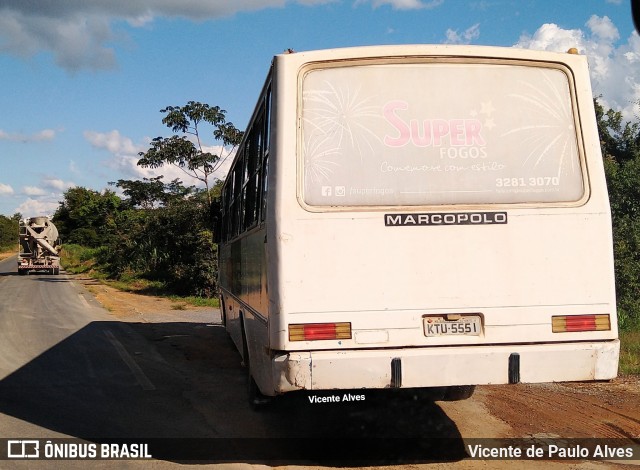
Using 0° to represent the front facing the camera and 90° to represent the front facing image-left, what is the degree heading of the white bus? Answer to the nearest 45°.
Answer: approximately 180°

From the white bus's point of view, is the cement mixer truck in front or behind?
in front
